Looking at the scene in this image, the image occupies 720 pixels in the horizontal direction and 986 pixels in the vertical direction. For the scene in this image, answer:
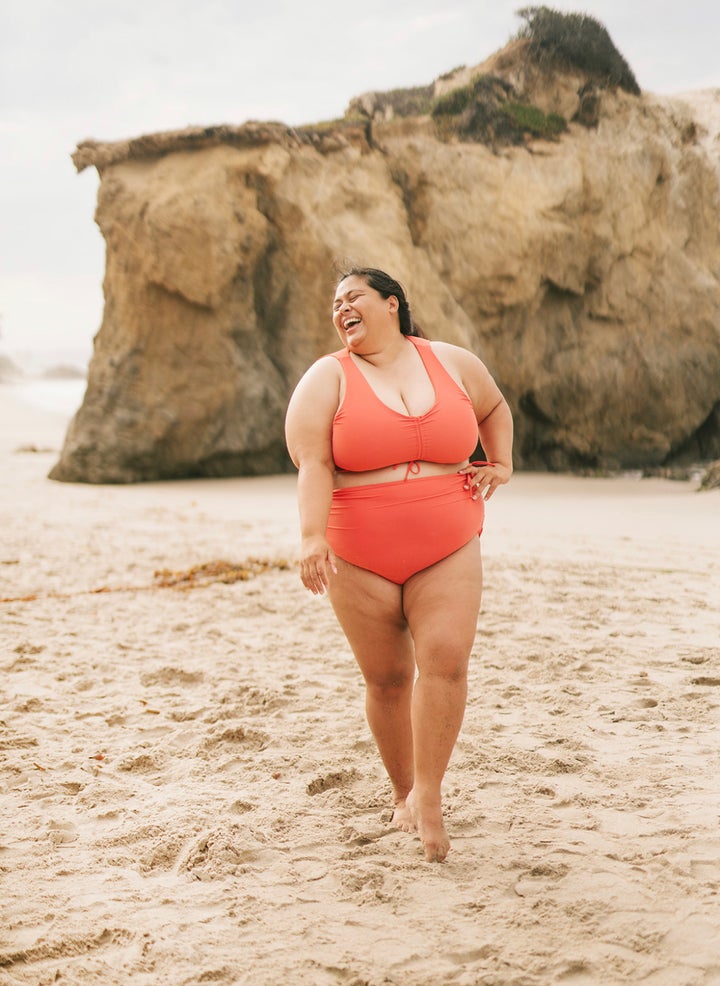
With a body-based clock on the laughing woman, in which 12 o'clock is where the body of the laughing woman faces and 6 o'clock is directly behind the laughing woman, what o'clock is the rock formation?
The rock formation is roughly at 6 o'clock from the laughing woman.

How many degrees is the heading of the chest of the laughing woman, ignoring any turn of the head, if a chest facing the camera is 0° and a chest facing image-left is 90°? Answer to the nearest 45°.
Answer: approximately 0°
